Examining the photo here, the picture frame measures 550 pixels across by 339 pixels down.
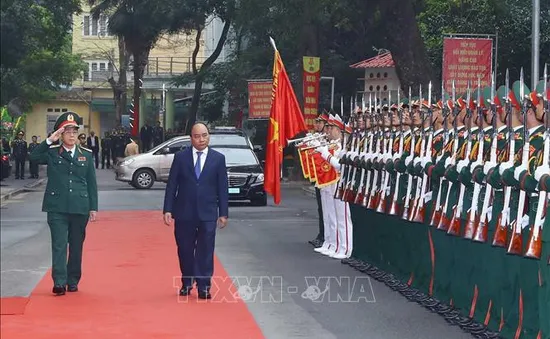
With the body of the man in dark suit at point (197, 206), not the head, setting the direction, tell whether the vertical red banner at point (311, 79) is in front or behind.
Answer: behind
